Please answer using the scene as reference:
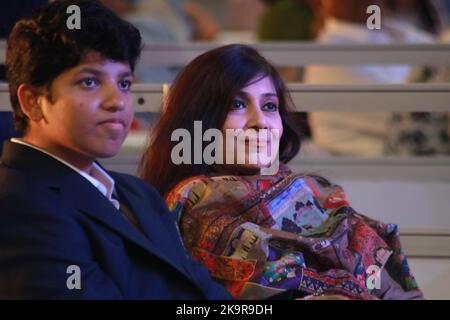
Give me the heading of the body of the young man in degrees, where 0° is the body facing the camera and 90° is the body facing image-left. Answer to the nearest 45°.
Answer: approximately 315°

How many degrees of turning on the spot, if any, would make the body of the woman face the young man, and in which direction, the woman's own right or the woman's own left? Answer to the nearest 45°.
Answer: approximately 90° to the woman's own right

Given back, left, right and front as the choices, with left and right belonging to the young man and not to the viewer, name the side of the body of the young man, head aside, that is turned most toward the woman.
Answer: left

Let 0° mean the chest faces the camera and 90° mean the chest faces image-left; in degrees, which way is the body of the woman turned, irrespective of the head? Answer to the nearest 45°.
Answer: approximately 315°
